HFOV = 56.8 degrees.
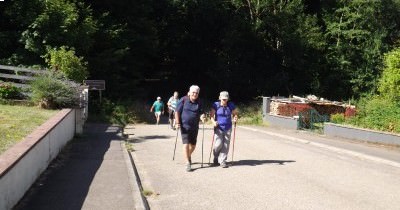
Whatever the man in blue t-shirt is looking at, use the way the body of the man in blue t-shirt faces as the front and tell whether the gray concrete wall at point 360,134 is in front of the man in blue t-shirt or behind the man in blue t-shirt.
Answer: behind

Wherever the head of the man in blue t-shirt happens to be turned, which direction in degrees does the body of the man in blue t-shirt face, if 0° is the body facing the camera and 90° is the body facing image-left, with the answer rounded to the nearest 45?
approximately 0°

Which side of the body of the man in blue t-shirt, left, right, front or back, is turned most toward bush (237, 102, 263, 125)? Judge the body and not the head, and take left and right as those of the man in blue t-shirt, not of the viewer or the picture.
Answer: back

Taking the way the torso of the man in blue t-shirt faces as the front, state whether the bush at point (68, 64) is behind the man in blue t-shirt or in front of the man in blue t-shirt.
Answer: behind

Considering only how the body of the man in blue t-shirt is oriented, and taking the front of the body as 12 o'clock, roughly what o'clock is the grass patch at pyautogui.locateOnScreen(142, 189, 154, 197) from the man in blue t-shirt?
The grass patch is roughly at 1 o'clock from the man in blue t-shirt.

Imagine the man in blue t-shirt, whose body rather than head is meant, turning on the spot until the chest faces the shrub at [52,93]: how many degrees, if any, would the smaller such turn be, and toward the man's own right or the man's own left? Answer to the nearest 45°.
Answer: approximately 135° to the man's own right

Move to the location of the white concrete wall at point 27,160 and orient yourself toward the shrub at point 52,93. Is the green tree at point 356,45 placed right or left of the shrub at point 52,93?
right
